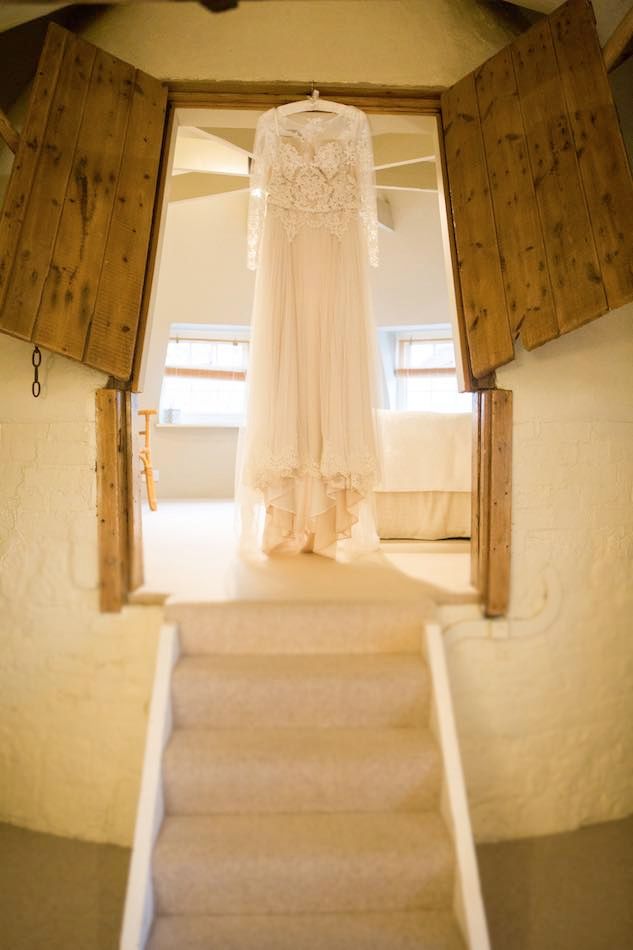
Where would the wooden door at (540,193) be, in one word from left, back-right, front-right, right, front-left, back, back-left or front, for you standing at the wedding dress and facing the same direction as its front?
front-left

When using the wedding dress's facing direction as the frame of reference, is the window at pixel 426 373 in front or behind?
behind

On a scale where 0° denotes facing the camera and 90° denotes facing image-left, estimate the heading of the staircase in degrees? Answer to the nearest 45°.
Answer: approximately 0°

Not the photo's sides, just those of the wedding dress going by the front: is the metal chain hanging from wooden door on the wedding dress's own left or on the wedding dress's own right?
on the wedding dress's own right

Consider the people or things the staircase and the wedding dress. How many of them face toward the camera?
2

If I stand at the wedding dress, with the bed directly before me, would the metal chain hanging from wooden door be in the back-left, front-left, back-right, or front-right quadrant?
back-left

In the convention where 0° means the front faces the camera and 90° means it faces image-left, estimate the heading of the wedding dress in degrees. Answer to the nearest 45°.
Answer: approximately 0°

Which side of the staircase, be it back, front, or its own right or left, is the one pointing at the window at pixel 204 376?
back

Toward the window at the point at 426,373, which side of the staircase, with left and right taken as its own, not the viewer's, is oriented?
back
